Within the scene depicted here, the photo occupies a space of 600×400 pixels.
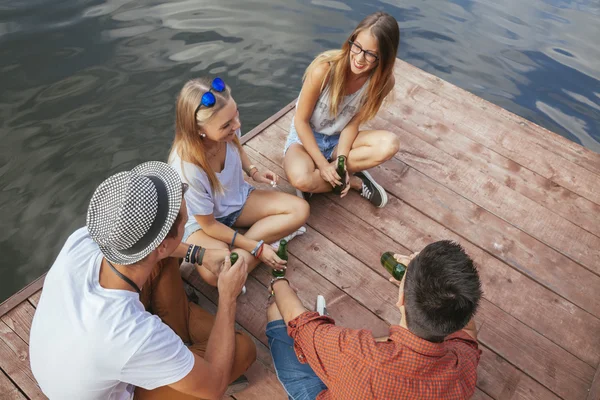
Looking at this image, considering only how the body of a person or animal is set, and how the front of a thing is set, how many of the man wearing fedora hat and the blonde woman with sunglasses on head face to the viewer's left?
0

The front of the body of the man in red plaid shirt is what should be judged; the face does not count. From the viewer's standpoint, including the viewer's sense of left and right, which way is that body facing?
facing away from the viewer and to the left of the viewer

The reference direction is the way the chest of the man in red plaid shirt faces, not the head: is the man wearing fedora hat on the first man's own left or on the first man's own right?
on the first man's own left

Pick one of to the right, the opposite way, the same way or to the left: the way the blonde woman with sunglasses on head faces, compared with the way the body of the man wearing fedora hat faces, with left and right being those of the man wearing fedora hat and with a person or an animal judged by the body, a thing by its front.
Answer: to the right

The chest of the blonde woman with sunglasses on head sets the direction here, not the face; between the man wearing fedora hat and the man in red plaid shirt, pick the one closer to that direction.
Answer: the man in red plaid shirt

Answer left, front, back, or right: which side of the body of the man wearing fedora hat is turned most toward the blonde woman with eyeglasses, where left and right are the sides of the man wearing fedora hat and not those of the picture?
front

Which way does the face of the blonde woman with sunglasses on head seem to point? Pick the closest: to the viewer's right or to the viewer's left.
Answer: to the viewer's right

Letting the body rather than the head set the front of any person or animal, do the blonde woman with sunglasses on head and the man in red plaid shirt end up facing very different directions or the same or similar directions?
very different directions

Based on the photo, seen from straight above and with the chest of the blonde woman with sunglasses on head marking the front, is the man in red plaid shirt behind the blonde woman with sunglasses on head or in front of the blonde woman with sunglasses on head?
in front

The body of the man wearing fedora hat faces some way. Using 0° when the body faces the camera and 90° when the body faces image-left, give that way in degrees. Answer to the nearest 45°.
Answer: approximately 225°

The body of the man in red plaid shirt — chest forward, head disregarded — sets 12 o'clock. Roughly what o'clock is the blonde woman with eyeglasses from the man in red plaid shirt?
The blonde woman with eyeglasses is roughly at 1 o'clock from the man in red plaid shirt.

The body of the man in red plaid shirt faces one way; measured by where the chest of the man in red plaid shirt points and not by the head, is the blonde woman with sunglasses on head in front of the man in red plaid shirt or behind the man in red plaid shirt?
in front

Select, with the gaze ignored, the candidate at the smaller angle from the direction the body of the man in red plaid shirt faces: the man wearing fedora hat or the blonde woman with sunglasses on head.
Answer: the blonde woman with sunglasses on head

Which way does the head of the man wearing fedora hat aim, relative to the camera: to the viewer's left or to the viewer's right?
to the viewer's right

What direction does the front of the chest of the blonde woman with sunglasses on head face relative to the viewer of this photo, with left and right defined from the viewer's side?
facing the viewer and to the right of the viewer

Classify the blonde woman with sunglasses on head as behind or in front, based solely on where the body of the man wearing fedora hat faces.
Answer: in front

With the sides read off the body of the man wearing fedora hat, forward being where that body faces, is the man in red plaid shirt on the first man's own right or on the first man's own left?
on the first man's own right
